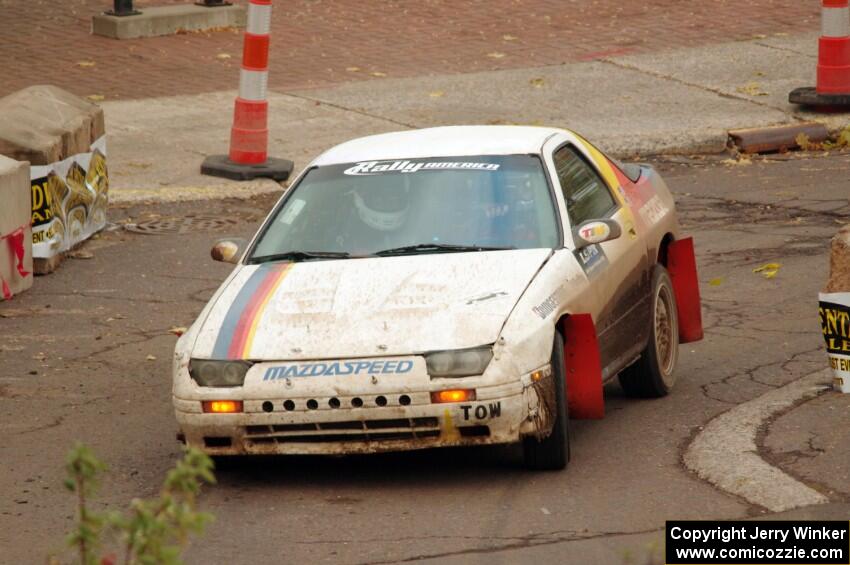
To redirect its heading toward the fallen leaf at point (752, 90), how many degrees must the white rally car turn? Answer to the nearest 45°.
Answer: approximately 180°

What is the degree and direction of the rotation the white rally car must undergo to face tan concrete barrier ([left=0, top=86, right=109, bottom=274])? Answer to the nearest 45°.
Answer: approximately 135° to its right

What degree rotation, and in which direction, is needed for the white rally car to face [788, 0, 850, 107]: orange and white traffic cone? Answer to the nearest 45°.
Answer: approximately 180°

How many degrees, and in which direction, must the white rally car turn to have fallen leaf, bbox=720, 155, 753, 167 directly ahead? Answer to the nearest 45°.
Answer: approximately 180°

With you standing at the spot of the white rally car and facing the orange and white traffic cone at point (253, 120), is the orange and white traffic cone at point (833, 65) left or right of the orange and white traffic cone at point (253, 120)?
right

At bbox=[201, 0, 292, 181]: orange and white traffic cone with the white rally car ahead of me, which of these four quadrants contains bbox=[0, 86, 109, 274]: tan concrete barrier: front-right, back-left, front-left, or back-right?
front-right

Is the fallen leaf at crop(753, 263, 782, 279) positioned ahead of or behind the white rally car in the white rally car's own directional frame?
behind

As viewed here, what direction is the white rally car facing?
toward the camera

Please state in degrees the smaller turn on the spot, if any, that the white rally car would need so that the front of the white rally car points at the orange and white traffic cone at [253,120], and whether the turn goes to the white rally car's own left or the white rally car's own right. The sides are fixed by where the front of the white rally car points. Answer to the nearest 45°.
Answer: approximately 180°

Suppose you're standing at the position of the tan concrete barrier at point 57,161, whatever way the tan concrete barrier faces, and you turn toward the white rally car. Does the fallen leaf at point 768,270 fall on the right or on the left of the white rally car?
left

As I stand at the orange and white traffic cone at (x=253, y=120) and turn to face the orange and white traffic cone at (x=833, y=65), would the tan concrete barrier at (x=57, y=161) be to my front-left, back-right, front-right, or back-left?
back-right

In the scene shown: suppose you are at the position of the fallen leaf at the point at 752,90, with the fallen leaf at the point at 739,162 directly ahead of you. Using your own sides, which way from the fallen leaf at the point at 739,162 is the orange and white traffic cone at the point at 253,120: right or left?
right
